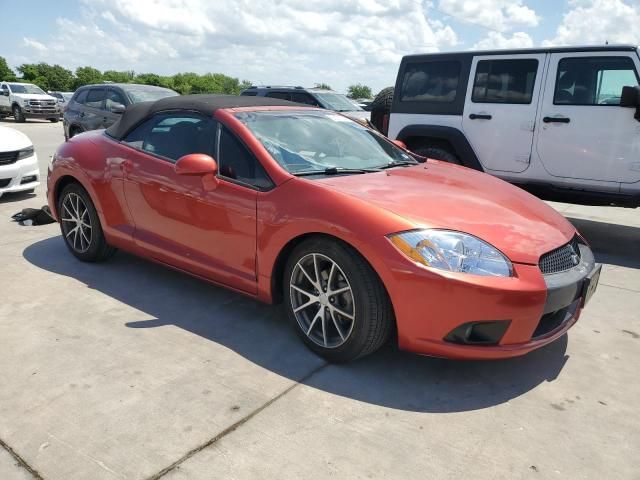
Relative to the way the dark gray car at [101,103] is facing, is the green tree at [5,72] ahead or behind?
behind

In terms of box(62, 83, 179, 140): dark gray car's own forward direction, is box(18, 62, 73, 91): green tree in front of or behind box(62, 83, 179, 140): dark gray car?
behind

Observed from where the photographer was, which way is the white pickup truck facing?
facing the viewer and to the right of the viewer

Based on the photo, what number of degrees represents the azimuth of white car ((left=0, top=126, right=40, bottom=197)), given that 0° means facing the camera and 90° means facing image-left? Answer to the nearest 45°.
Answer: approximately 315°

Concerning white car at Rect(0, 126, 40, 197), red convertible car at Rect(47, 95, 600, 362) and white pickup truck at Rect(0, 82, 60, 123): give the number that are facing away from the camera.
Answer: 0

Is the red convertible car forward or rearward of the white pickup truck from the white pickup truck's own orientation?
forward

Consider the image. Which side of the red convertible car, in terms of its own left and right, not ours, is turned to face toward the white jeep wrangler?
left

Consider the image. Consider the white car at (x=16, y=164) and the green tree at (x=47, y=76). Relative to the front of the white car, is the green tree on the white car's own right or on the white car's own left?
on the white car's own left

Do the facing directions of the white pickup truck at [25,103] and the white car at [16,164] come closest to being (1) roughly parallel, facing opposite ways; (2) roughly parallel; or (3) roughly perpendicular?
roughly parallel

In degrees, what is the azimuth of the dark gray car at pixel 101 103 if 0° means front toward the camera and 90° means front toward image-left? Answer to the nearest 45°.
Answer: approximately 315°

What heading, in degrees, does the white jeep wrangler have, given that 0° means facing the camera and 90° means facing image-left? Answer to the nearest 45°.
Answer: approximately 270°

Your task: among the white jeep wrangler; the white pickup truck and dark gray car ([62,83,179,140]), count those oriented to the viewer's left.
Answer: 0
